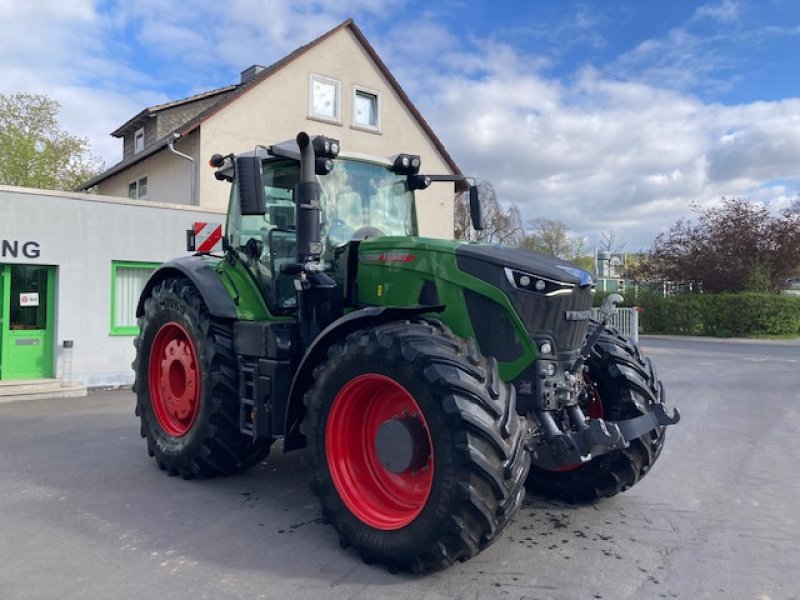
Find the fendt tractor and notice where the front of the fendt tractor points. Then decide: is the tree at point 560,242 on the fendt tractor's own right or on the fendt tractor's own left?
on the fendt tractor's own left

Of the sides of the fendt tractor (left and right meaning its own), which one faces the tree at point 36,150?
back

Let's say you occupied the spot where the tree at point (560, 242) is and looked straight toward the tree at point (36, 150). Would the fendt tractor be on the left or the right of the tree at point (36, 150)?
left

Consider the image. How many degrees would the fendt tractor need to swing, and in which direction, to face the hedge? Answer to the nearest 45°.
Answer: approximately 90° to its left

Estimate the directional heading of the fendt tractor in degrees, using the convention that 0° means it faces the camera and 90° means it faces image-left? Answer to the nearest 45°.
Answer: approximately 315°
